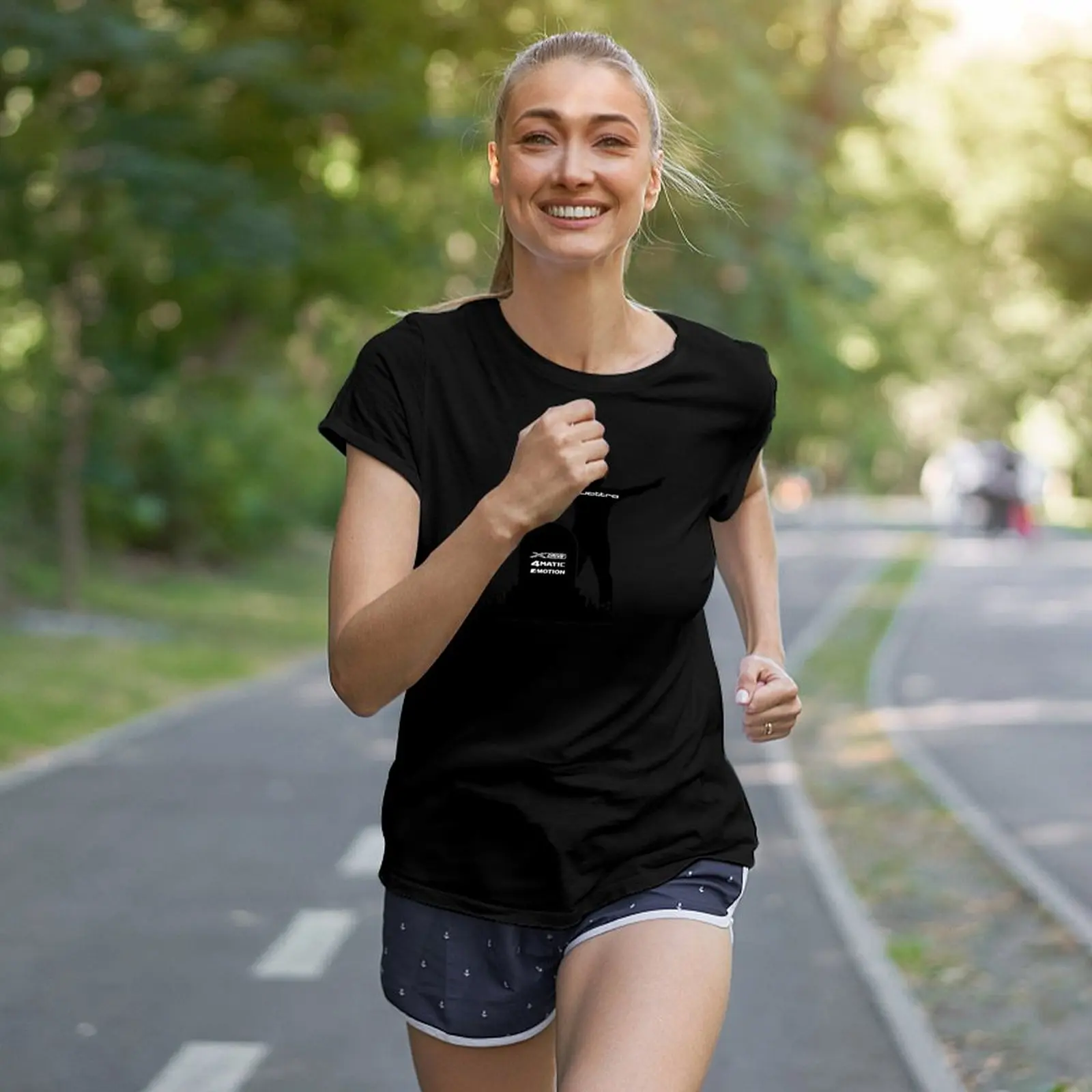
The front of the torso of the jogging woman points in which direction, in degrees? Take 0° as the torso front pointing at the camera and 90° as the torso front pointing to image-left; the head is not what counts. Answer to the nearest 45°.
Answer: approximately 0°

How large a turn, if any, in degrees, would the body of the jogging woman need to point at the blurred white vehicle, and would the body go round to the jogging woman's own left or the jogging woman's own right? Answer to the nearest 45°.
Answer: approximately 180°

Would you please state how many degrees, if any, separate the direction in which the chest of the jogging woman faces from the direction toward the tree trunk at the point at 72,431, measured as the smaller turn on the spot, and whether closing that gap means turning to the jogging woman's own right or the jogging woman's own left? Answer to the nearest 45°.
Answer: approximately 180°
